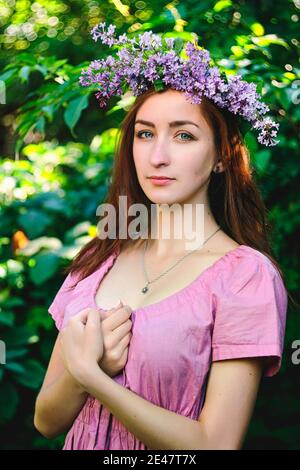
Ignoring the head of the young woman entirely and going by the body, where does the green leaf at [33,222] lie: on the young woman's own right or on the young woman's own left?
on the young woman's own right

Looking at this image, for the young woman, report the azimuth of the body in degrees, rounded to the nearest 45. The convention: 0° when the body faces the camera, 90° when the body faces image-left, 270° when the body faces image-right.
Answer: approximately 45°

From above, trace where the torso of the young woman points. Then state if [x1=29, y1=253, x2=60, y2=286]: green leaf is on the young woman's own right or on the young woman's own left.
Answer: on the young woman's own right
